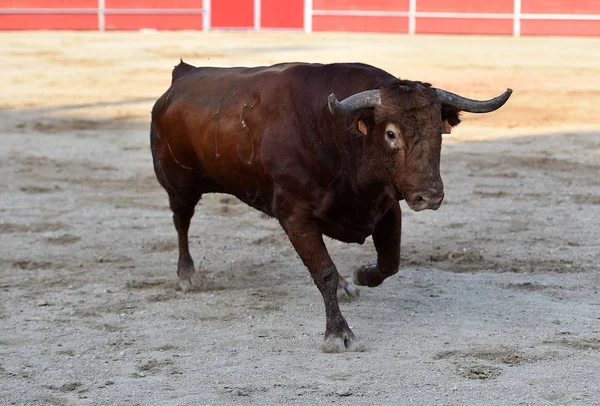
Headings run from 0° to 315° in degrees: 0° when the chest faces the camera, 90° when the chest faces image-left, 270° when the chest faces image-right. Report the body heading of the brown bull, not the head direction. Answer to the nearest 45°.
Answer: approximately 315°
